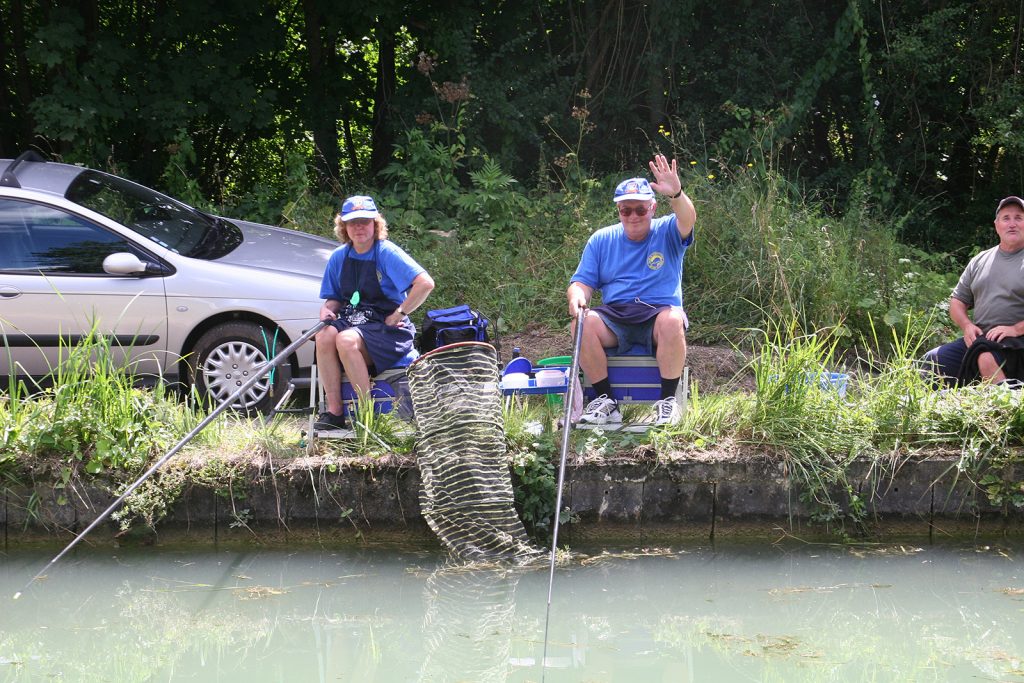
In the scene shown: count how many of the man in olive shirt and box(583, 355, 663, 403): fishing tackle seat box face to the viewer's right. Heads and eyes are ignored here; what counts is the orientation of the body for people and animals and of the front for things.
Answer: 0

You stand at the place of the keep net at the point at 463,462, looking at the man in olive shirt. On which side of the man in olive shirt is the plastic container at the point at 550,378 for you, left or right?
left

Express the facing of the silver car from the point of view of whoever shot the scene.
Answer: facing to the right of the viewer

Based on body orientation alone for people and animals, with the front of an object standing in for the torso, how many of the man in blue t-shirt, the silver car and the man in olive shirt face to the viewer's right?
1

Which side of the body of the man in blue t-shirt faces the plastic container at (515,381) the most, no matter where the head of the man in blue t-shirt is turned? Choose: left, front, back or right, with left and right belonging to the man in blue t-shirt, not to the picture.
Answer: right

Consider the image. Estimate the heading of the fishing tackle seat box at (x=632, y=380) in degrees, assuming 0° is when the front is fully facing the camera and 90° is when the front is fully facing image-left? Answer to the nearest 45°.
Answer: approximately 0°

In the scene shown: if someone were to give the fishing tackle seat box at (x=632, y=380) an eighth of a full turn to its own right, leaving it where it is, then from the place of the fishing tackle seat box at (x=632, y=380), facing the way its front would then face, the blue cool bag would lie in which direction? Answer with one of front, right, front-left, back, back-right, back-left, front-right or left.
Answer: front-right

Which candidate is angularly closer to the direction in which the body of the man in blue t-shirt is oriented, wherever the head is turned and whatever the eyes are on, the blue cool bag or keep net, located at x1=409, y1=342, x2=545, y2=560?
the keep net

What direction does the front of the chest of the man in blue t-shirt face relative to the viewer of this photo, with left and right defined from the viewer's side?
facing the viewer

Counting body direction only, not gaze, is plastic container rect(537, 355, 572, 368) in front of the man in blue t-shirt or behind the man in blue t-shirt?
behind

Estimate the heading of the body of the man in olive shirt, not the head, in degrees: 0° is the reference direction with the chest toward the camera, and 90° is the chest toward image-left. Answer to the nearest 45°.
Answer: approximately 0°

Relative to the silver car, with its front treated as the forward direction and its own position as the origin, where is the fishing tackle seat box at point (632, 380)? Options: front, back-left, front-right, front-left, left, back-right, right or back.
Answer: front-right

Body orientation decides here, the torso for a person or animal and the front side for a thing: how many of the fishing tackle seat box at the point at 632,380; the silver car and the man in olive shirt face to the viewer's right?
1
